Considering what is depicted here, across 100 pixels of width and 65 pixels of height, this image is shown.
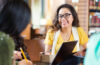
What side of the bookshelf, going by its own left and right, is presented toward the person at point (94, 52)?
front

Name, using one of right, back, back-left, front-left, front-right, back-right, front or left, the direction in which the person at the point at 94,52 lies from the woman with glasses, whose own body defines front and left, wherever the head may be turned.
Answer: front

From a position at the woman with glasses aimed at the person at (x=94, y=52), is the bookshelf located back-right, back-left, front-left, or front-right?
back-left

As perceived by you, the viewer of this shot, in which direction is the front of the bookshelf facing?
facing the viewer

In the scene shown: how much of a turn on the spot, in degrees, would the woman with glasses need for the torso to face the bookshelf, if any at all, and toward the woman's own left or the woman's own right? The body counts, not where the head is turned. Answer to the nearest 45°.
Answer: approximately 180°

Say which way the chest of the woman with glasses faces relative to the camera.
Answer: toward the camera

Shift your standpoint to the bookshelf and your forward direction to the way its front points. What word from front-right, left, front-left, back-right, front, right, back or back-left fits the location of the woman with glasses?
front

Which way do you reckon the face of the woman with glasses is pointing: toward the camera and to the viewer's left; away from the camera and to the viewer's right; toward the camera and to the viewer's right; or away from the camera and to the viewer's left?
toward the camera and to the viewer's left

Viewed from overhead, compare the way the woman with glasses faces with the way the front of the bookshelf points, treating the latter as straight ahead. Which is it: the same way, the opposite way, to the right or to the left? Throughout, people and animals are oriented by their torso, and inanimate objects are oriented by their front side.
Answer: the same way
